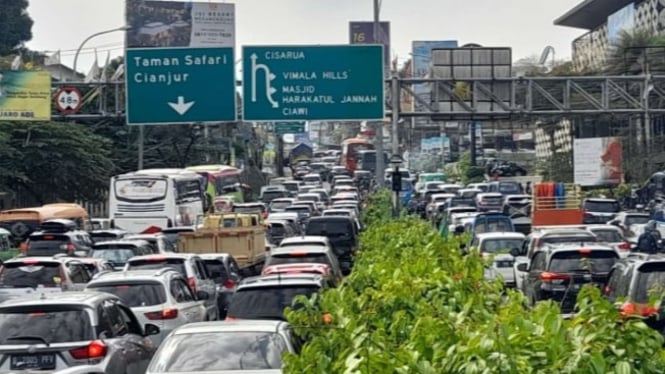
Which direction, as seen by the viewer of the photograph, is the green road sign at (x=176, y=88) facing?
facing the viewer

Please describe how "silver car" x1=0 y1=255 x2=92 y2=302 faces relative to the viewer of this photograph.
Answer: facing away from the viewer and to the right of the viewer

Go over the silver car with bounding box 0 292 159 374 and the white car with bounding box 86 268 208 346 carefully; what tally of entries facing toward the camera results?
0

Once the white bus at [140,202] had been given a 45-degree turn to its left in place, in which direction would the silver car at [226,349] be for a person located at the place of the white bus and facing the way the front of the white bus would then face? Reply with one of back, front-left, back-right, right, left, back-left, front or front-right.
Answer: back

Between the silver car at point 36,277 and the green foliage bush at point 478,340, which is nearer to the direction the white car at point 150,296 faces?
the silver car

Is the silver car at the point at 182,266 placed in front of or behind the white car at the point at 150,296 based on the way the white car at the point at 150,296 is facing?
in front

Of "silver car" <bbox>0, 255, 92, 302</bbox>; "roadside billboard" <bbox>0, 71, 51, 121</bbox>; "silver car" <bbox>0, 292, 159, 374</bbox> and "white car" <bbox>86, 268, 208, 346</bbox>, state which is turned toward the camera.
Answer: the roadside billboard

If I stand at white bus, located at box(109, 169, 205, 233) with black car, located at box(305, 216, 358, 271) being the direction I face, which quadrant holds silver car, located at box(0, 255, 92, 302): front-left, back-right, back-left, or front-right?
front-right

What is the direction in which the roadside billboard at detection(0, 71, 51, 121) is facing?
toward the camera

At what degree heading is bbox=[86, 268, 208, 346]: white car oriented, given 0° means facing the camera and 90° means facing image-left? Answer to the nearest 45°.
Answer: approximately 225°

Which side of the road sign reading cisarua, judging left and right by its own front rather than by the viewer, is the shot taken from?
front

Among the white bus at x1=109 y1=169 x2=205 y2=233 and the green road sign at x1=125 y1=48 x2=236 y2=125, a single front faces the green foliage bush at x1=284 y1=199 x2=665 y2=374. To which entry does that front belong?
the green road sign

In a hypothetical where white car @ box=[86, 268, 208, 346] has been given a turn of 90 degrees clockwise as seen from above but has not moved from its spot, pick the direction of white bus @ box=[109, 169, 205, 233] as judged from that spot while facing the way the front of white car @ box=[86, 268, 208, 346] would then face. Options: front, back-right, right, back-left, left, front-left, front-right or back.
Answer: back-left

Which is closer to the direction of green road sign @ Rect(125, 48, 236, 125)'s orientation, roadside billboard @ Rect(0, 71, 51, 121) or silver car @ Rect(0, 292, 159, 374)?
the silver car

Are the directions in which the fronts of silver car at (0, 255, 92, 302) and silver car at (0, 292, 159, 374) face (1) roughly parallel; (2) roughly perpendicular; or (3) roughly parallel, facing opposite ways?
roughly parallel

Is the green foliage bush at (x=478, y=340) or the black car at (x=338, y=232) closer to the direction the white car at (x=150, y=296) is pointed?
the black car

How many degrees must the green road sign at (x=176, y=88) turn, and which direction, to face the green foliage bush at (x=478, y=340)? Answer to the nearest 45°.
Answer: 0° — it already faces it

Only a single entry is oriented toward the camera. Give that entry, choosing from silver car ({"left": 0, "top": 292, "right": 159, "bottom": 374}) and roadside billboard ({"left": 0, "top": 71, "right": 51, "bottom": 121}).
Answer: the roadside billboard
